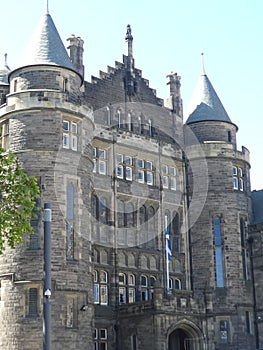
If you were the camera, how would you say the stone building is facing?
facing the viewer and to the right of the viewer
